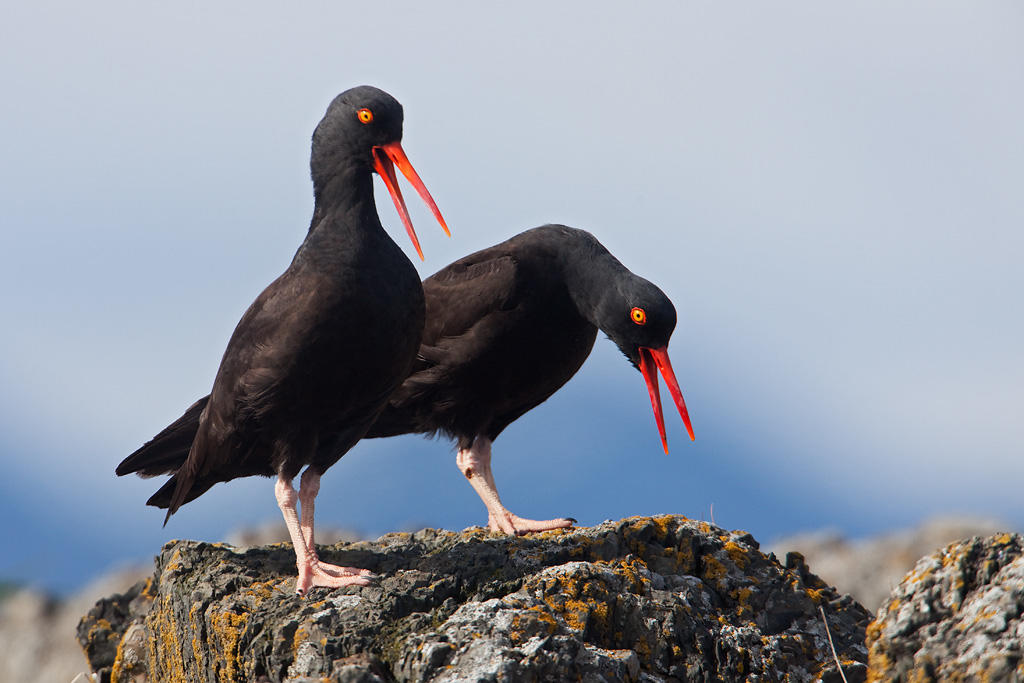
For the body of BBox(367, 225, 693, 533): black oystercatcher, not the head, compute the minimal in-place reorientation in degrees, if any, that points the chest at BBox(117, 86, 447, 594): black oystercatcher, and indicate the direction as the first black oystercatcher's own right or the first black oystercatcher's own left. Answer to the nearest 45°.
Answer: approximately 135° to the first black oystercatcher's own right

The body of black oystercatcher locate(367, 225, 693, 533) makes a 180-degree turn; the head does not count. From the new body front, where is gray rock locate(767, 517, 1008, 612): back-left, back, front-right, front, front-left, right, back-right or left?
back-right

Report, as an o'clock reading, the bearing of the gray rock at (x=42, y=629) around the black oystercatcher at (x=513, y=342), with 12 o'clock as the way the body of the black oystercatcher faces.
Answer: The gray rock is roughly at 8 o'clock from the black oystercatcher.

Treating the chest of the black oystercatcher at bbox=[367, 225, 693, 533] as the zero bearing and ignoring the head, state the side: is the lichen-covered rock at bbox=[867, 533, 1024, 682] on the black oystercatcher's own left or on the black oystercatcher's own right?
on the black oystercatcher's own right

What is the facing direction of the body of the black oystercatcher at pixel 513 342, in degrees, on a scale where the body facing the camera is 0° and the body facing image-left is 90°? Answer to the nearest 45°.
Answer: approximately 270°

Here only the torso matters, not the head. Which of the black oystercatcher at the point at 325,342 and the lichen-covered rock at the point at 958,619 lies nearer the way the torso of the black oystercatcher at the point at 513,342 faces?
the lichen-covered rock
